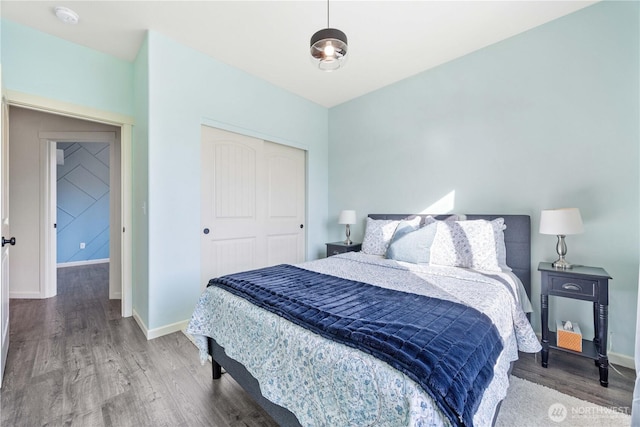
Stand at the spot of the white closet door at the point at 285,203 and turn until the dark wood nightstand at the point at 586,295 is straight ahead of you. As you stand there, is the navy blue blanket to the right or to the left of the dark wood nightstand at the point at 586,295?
right

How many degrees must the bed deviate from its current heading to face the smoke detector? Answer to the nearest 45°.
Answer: approximately 45° to its right

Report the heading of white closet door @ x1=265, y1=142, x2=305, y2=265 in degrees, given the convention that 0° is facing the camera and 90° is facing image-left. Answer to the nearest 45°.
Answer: approximately 315°

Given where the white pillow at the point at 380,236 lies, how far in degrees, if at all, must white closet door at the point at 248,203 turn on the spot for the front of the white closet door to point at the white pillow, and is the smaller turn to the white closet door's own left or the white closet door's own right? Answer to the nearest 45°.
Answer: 0° — it already faces it

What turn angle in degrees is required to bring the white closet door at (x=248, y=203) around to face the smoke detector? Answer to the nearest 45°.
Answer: approximately 90° to its right

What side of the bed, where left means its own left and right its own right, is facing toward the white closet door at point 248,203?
right

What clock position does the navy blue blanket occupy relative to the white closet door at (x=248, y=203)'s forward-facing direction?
The navy blue blanket is roughly at 1 o'clock from the white closet door.

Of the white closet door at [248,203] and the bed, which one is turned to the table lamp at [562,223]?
the white closet door

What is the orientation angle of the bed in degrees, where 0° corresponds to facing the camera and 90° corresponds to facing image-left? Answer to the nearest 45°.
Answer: approximately 45°

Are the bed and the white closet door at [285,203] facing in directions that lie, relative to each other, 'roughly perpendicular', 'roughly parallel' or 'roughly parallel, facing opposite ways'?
roughly perpendicular
